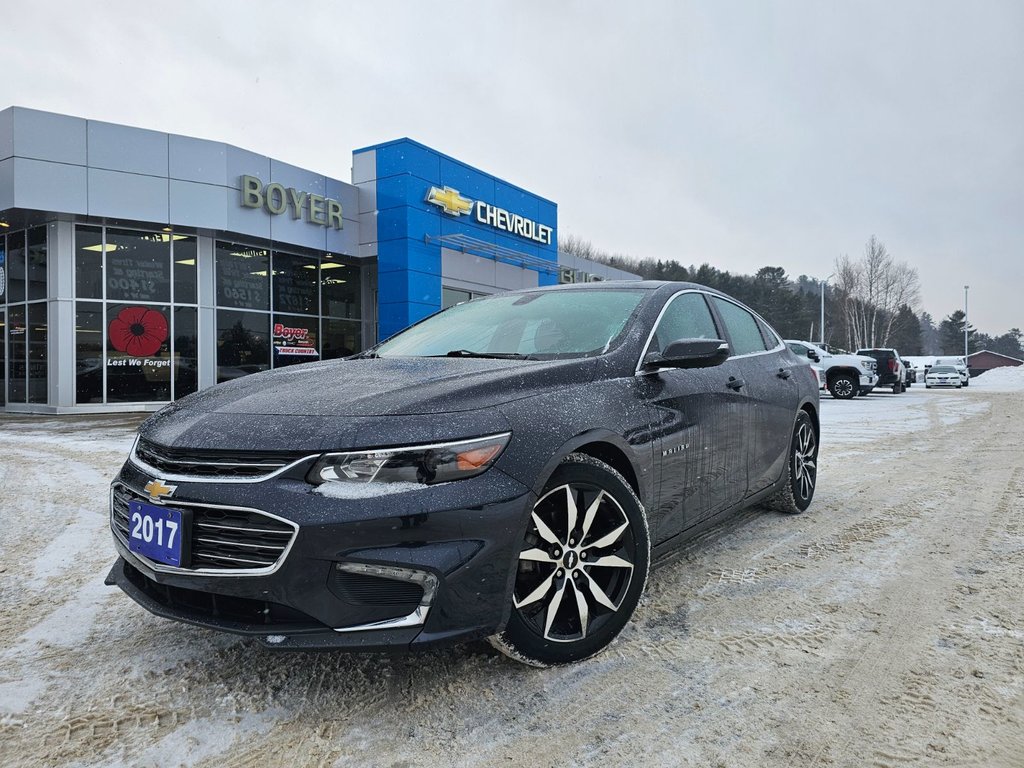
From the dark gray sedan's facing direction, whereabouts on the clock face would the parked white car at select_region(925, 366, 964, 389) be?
The parked white car is roughly at 6 o'clock from the dark gray sedan.

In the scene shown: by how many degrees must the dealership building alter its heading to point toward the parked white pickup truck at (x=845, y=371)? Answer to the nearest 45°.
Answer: approximately 45° to its left

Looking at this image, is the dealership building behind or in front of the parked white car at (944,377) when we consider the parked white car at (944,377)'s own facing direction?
in front

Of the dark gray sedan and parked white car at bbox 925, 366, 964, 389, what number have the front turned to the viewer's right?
0

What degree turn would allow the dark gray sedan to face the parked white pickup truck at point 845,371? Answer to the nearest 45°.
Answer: approximately 180°

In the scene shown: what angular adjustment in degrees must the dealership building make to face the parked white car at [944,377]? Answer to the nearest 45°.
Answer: approximately 45° to its left

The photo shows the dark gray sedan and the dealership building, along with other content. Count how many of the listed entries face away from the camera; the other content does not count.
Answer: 0

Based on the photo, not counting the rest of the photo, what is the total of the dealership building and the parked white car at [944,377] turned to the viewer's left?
0

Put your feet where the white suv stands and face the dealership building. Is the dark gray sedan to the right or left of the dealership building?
left

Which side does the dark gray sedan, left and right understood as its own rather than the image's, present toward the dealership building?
right
